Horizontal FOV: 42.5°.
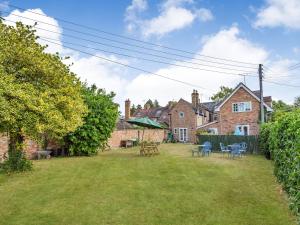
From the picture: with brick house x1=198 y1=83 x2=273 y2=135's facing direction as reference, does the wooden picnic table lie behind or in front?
in front

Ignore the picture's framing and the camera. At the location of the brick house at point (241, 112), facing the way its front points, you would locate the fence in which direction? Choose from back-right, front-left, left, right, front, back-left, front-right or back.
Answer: front

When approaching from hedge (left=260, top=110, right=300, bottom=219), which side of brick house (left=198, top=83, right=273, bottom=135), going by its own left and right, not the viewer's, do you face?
front

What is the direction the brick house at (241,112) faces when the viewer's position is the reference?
facing the viewer

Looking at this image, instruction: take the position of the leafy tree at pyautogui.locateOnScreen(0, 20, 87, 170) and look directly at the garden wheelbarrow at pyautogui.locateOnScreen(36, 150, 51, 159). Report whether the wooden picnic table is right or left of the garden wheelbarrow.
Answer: right

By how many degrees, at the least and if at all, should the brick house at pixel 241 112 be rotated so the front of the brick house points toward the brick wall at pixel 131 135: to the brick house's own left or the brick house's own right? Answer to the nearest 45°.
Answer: approximately 90° to the brick house's own right

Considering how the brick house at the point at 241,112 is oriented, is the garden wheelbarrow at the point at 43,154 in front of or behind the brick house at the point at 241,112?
in front
